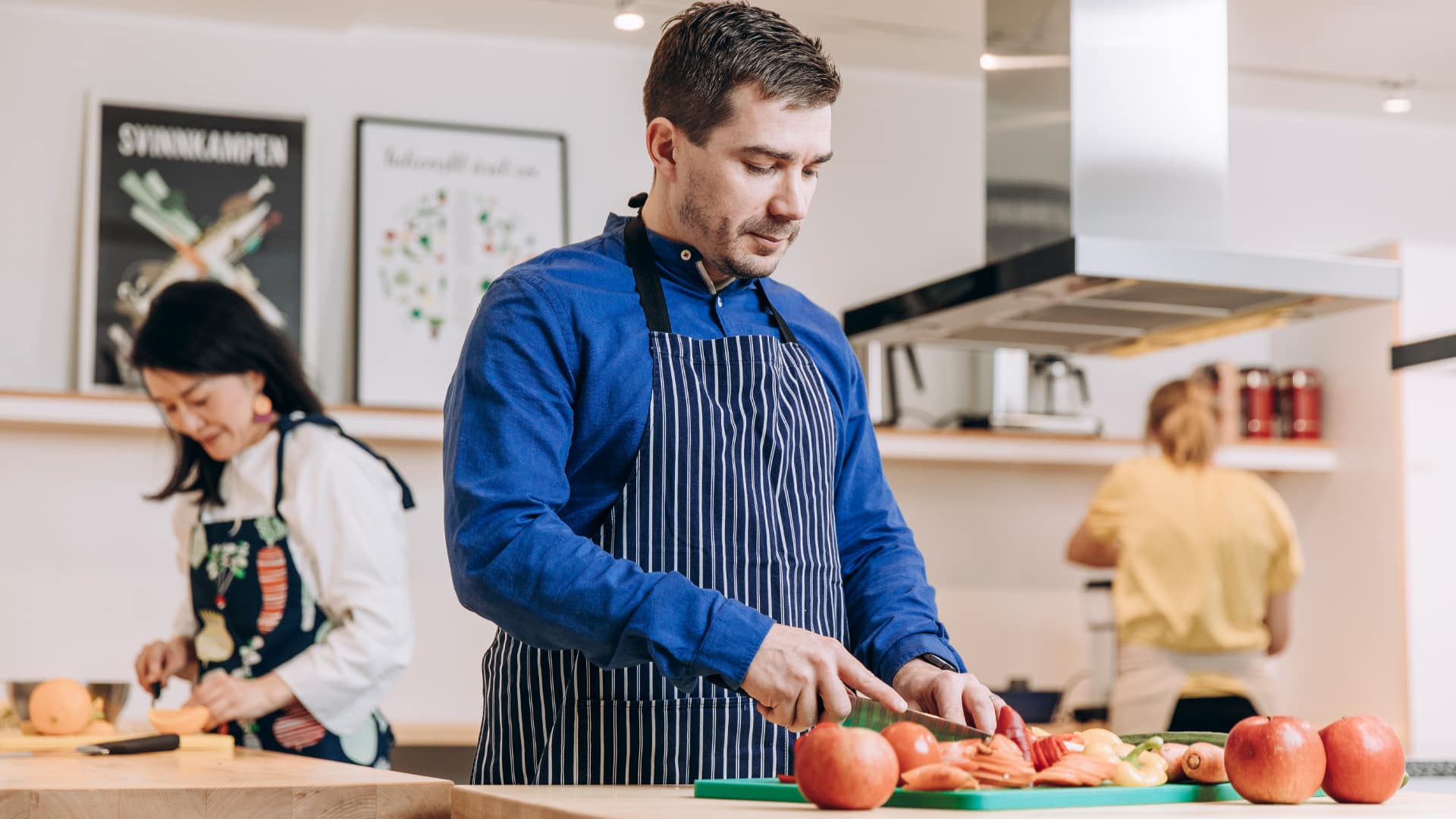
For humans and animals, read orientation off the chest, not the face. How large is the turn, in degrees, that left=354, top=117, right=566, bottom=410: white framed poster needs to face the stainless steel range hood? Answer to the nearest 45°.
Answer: approximately 45° to its left

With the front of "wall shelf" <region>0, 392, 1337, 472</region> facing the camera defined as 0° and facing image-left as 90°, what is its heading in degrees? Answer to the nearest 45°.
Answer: approximately 0°

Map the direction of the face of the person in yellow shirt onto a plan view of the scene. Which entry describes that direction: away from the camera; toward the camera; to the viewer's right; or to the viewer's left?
away from the camera

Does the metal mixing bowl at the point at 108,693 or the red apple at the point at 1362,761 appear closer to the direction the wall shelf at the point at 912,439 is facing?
the red apple

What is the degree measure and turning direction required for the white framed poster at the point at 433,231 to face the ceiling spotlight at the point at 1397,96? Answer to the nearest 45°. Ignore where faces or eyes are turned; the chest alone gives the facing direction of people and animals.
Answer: approximately 90° to its left

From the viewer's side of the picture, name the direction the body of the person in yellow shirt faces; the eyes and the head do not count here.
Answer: away from the camera

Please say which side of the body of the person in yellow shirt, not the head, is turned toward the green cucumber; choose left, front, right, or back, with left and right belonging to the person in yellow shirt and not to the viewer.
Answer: back

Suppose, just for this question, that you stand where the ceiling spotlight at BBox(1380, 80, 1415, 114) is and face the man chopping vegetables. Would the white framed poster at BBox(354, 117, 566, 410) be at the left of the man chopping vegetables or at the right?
right

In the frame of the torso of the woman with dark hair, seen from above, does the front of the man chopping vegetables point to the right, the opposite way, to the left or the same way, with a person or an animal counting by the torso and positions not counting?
to the left

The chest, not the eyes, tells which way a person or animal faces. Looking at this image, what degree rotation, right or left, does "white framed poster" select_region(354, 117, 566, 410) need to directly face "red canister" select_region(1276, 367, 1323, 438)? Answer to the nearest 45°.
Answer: approximately 90° to its left

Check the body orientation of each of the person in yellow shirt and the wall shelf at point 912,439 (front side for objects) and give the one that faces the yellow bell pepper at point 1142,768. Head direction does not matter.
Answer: the wall shelf

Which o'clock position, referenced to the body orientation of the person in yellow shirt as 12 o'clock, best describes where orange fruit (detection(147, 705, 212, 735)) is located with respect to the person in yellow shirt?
The orange fruit is roughly at 7 o'clock from the person in yellow shirt.

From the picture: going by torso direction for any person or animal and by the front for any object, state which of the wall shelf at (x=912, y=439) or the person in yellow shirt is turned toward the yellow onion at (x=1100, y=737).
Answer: the wall shelf

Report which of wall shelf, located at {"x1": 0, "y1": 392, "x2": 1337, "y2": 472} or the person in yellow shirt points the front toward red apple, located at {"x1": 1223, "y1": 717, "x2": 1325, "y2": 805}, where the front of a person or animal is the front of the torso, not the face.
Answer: the wall shelf
